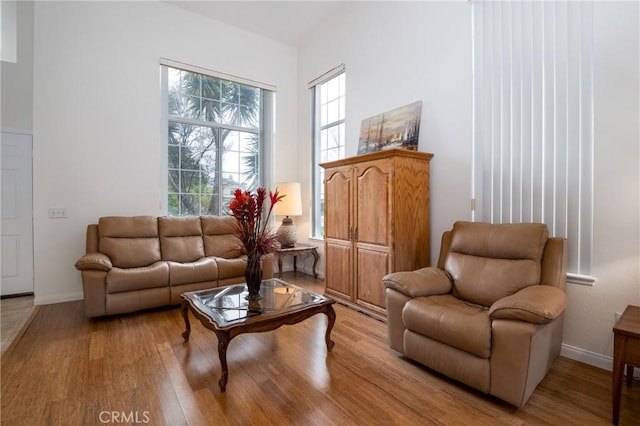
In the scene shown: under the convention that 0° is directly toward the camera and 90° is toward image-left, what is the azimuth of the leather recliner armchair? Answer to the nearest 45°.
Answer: approximately 45°

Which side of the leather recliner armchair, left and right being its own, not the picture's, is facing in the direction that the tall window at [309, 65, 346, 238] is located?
right

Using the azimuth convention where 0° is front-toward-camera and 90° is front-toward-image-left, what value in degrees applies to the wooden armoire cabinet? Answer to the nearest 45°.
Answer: approximately 45°

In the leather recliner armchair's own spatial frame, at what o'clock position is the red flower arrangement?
The red flower arrangement is roughly at 1 o'clock from the leather recliner armchair.

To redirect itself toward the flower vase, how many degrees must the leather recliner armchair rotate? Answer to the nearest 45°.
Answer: approximately 45° to its right

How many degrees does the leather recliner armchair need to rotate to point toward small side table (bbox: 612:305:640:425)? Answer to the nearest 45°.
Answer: approximately 90° to its left

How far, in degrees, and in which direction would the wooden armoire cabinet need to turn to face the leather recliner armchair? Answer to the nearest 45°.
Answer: approximately 90° to its left
